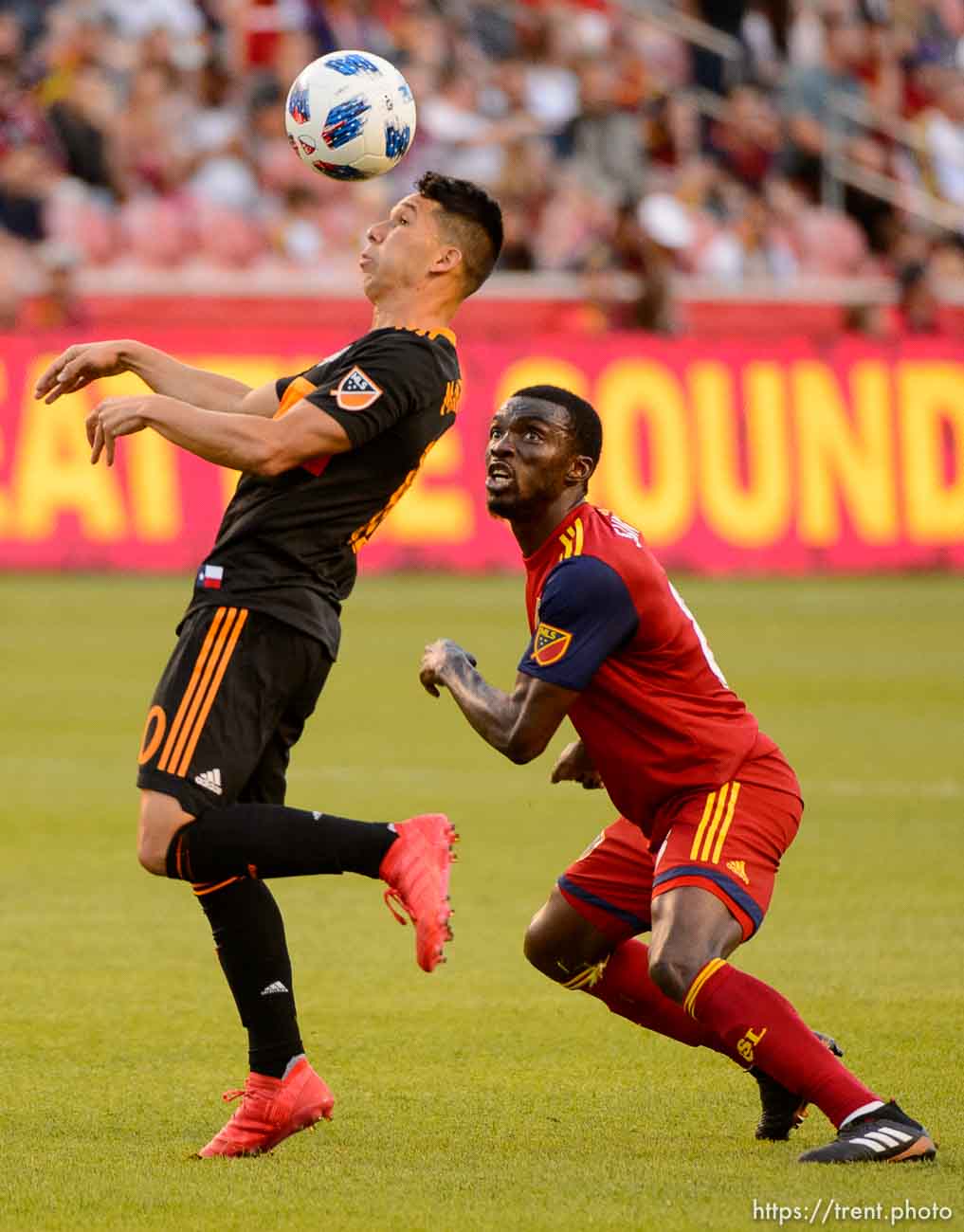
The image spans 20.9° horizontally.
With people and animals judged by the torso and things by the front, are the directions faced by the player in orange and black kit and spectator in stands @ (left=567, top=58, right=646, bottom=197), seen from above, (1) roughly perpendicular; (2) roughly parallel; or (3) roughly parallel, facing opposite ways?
roughly perpendicular

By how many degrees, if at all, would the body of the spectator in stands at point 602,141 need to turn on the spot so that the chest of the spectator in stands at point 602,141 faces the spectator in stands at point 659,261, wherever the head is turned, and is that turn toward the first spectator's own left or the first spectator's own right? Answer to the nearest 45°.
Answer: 0° — they already face them

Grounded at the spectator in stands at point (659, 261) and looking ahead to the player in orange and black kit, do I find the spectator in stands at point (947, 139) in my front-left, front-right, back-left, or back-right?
back-left

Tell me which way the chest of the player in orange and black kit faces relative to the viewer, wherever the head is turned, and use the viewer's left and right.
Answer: facing to the left of the viewer

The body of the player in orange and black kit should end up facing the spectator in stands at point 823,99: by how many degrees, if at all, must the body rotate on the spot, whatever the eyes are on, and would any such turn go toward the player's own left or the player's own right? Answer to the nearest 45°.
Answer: approximately 90° to the player's own right

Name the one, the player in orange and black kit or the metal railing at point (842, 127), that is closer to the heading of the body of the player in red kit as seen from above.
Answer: the player in orange and black kit

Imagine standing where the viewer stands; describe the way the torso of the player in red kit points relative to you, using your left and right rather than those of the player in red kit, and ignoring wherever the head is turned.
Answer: facing to the left of the viewer

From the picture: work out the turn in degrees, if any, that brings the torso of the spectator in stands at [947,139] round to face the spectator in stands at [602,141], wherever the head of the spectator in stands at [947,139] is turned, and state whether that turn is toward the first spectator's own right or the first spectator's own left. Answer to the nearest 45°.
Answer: approximately 45° to the first spectator's own right

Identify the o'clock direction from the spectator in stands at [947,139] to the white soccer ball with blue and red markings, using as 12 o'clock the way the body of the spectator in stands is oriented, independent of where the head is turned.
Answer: The white soccer ball with blue and red markings is roughly at 12 o'clock from the spectator in stands.

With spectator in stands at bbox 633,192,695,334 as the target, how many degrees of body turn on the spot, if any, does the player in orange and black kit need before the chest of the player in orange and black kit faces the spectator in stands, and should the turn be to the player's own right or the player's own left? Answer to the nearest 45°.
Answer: approximately 90° to the player's own right

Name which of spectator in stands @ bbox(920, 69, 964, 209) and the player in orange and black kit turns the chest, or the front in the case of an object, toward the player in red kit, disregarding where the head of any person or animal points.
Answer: the spectator in stands
